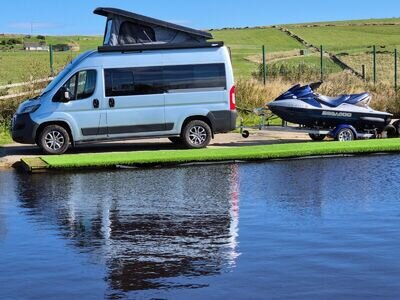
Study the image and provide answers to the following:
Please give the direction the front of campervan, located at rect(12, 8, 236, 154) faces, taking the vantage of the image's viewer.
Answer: facing to the left of the viewer

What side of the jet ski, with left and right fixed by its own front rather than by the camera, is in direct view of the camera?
left

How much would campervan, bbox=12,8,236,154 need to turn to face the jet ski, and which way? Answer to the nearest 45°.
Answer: approximately 180°

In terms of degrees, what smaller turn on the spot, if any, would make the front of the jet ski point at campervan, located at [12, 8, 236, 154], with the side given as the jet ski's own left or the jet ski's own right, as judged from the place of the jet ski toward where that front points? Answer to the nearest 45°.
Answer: approximately 45° to the jet ski's own left
